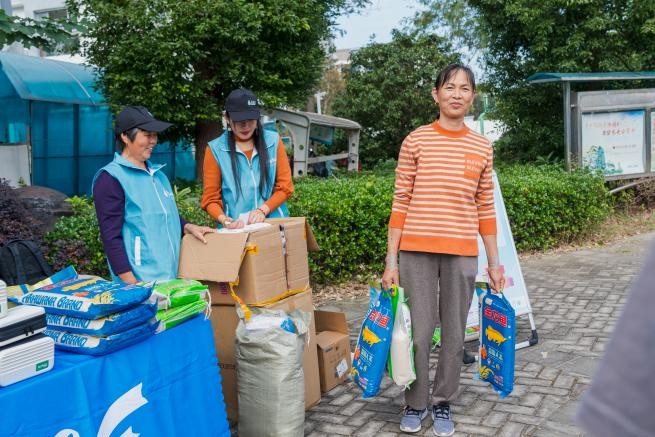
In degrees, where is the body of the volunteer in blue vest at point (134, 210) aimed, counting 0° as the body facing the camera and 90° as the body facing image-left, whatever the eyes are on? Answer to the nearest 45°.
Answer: approximately 315°

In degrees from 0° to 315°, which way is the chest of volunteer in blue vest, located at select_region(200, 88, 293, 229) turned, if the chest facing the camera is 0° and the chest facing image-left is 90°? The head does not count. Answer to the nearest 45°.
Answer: approximately 0°

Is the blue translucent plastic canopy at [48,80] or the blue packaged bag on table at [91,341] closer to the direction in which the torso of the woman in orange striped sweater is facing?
the blue packaged bag on table

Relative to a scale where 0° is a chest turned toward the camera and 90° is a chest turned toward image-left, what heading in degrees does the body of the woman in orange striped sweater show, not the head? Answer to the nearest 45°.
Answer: approximately 0°

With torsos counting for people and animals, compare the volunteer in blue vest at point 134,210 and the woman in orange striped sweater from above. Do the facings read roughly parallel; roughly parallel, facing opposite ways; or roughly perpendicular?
roughly perpendicular

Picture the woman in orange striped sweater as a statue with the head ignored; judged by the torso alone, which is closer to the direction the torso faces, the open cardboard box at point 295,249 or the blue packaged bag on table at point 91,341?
the blue packaged bag on table

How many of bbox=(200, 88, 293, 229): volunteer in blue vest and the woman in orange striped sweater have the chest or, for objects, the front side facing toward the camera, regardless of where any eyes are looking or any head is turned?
2

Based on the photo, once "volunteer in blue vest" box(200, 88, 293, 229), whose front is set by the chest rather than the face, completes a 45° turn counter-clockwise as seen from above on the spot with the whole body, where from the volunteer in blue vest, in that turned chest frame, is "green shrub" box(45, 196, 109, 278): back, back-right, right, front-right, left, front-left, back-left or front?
back

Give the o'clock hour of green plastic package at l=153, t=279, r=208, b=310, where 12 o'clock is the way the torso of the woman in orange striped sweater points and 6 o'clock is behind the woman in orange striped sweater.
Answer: The green plastic package is roughly at 2 o'clock from the woman in orange striped sweater.

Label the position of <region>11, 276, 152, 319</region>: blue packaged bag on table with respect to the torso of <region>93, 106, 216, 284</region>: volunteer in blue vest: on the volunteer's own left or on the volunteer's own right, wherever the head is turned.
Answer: on the volunteer's own right
